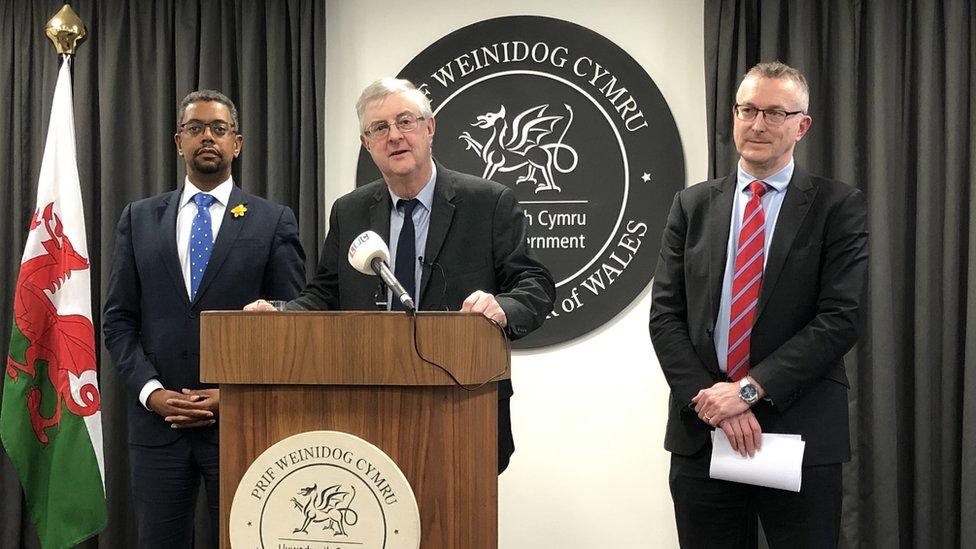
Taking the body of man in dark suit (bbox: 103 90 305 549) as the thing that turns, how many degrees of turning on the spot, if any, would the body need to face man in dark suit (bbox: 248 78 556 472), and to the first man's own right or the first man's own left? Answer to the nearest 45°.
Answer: approximately 45° to the first man's own left

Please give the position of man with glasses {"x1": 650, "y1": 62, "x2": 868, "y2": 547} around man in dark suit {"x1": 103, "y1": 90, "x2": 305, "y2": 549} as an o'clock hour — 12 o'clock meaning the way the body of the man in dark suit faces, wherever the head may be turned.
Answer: The man with glasses is roughly at 10 o'clock from the man in dark suit.

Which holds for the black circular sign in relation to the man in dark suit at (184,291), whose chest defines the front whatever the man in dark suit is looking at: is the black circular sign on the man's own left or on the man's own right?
on the man's own left

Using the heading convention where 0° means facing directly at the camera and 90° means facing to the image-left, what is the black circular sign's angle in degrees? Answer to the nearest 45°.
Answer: approximately 0°

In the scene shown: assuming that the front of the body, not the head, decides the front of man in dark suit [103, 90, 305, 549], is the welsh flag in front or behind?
behind

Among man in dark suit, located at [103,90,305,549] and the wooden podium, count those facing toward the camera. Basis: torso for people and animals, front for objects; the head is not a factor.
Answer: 2

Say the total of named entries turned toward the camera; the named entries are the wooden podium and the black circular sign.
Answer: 2

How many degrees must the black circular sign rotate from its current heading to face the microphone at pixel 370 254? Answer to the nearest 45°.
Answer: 0° — it already faces it

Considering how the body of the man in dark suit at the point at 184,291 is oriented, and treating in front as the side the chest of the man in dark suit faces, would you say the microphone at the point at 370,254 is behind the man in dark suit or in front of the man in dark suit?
in front

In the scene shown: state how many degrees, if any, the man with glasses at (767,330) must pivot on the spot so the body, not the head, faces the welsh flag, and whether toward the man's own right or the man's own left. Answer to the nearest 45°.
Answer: approximately 45° to the man's own right
